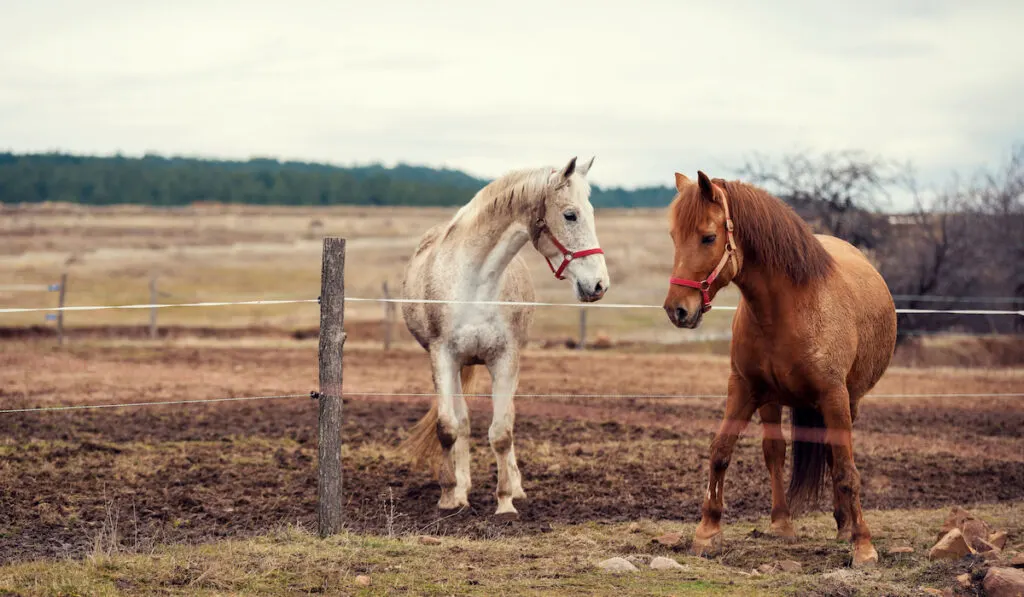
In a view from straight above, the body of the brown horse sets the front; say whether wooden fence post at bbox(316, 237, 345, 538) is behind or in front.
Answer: in front

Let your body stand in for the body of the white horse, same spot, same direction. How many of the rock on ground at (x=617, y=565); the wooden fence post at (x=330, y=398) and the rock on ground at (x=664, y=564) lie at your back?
0

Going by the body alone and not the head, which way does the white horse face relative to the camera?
toward the camera

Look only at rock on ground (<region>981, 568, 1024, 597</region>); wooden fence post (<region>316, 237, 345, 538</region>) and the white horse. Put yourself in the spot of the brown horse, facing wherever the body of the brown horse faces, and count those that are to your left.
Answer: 1

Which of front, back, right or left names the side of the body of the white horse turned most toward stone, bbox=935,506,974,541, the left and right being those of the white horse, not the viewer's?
left

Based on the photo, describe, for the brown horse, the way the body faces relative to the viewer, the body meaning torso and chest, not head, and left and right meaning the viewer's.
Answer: facing the viewer and to the left of the viewer

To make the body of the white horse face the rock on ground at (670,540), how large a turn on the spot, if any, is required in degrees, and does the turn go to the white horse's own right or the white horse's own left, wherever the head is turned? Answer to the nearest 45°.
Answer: approximately 45° to the white horse's own left

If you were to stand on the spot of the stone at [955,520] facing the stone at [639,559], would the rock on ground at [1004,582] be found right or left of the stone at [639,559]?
left

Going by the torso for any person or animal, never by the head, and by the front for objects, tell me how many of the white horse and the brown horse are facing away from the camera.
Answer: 0

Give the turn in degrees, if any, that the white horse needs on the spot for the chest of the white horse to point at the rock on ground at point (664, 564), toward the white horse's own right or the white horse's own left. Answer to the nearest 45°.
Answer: approximately 45° to the white horse's own left

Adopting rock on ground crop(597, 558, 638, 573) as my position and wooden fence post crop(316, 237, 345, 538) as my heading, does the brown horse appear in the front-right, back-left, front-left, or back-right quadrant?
back-right
